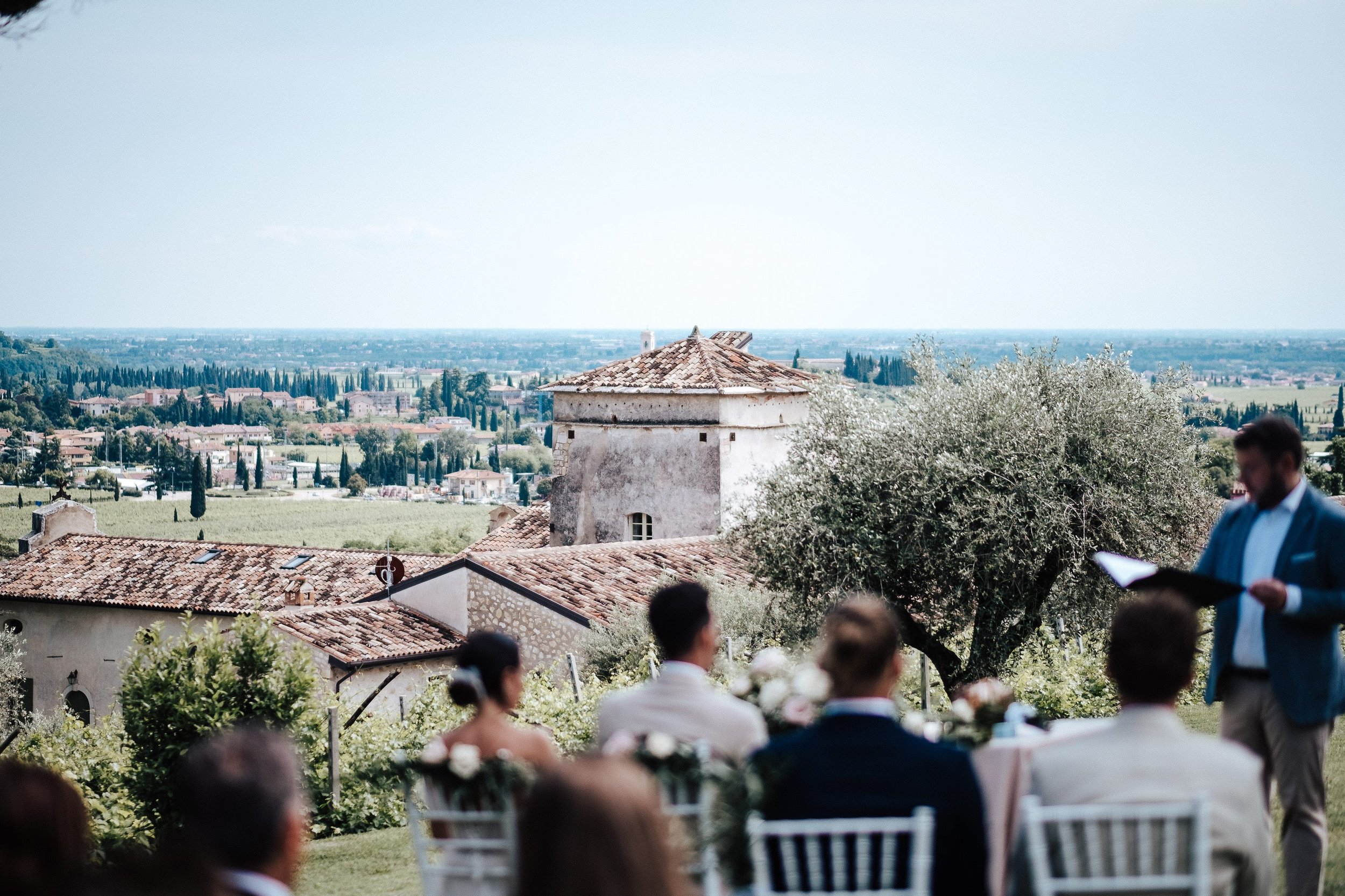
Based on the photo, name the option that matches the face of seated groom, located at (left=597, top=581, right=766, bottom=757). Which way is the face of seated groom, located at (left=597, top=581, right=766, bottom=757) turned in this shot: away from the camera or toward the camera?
away from the camera

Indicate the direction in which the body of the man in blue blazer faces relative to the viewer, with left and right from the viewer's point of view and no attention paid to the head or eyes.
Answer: facing the viewer and to the left of the viewer

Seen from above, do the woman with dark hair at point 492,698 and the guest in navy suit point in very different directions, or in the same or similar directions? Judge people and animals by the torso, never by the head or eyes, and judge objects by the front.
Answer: same or similar directions

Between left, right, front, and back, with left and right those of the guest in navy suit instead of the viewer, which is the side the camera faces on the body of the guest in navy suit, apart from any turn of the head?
back

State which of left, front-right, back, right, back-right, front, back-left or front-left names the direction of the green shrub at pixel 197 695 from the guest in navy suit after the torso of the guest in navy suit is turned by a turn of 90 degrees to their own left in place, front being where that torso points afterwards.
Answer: front-right

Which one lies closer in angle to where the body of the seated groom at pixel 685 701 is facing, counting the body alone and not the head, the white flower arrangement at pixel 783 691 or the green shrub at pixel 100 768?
the white flower arrangement

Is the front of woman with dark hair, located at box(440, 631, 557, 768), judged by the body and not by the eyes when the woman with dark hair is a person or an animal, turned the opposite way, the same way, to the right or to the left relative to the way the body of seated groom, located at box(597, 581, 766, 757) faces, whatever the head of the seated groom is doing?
the same way

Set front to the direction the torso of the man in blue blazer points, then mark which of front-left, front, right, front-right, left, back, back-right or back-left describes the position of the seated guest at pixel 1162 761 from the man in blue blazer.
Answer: front-left

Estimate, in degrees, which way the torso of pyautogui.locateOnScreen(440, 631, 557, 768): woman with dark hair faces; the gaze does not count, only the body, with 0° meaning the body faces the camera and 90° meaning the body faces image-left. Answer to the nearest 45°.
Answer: approximately 225°

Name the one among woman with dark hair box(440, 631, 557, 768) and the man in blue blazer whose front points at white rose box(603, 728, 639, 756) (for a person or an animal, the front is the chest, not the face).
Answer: the man in blue blazer

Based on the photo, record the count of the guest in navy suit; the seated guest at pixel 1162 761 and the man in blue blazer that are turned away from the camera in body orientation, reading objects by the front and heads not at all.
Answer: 2

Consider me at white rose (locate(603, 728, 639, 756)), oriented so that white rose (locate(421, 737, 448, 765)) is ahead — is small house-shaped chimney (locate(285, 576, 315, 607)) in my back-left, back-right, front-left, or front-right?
front-right

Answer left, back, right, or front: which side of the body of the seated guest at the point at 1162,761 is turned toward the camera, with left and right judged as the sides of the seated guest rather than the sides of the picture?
back

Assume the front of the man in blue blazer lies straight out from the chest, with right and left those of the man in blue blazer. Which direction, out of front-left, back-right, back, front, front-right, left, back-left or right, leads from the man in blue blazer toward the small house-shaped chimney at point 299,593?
right

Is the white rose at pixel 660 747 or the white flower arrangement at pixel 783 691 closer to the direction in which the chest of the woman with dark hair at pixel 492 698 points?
the white flower arrangement
